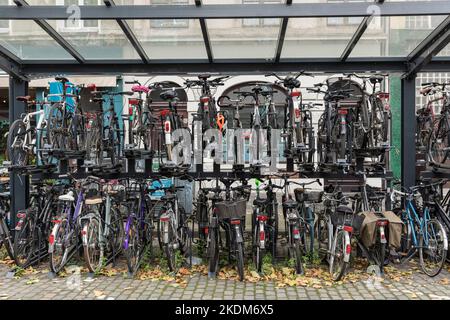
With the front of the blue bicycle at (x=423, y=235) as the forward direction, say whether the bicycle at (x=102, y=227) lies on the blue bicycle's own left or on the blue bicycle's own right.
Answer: on the blue bicycle's own left

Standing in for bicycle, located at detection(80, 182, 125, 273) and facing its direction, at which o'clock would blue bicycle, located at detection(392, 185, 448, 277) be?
The blue bicycle is roughly at 2 o'clock from the bicycle.

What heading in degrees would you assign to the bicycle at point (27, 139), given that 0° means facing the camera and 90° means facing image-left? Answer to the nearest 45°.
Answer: approximately 225°

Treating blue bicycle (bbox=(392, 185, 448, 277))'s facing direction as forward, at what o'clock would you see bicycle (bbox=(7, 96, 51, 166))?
The bicycle is roughly at 10 o'clock from the blue bicycle.

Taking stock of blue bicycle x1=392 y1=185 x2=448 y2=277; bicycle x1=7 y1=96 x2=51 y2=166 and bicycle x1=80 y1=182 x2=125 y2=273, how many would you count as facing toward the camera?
0

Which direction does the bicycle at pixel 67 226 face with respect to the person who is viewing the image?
facing away from the viewer and to the right of the viewer

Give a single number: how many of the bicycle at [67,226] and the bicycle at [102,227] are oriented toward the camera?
0

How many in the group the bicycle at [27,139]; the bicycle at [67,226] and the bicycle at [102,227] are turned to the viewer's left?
0

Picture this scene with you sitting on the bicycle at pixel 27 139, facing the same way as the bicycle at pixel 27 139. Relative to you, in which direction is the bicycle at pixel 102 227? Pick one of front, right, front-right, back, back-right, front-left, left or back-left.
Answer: right

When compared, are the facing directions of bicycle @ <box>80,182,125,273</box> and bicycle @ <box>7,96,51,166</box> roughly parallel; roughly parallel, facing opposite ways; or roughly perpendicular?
roughly parallel

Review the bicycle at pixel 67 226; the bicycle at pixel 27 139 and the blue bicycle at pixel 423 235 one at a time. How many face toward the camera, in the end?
0

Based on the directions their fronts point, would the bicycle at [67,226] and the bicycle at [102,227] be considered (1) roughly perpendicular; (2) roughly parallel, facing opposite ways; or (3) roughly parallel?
roughly parallel
